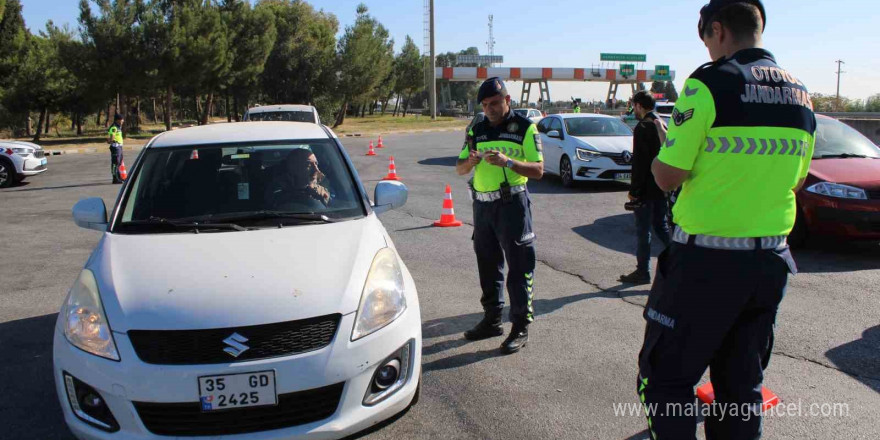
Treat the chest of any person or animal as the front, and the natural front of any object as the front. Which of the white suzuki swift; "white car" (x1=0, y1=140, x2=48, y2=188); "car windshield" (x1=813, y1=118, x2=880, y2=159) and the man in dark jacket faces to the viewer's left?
the man in dark jacket

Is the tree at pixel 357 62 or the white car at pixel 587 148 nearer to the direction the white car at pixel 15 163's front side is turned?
the white car

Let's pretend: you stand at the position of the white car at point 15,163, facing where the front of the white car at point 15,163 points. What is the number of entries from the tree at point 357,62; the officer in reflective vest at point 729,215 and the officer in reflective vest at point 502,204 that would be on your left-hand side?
1

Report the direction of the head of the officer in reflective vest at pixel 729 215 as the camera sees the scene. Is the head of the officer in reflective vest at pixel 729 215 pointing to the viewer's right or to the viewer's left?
to the viewer's left

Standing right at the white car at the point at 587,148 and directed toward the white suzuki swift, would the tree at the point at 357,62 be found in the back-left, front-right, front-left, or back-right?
back-right

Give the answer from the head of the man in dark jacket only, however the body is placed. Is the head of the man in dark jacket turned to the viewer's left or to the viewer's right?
to the viewer's left

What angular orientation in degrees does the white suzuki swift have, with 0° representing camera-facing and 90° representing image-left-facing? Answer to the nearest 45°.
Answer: approximately 0°

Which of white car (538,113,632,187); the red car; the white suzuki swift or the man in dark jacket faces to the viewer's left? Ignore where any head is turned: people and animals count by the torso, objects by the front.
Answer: the man in dark jacket

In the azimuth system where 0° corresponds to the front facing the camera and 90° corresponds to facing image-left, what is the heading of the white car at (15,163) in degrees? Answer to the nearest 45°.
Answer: approximately 315°

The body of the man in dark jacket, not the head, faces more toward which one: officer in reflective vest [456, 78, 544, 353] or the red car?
the officer in reflective vest

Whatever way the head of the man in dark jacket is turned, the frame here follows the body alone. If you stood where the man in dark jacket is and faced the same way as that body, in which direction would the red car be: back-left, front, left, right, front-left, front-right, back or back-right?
back-right

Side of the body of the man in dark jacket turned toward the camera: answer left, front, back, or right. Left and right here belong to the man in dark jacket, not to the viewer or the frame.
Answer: left
